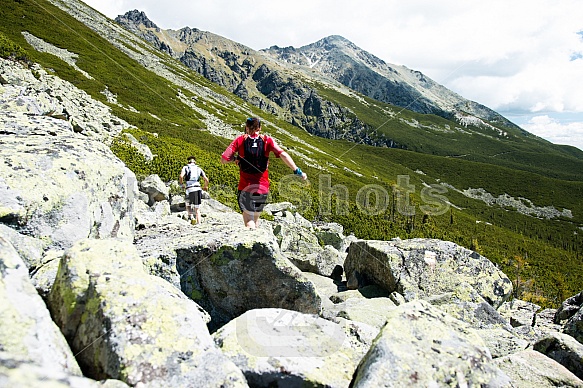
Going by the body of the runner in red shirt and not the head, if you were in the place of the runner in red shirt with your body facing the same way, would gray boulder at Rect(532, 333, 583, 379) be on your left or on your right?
on your right

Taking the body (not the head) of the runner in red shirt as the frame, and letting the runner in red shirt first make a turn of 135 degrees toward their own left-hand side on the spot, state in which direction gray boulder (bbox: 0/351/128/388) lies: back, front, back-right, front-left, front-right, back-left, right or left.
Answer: front-left

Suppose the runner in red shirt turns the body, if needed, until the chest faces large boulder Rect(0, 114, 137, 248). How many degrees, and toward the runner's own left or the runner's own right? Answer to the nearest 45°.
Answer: approximately 135° to the runner's own left

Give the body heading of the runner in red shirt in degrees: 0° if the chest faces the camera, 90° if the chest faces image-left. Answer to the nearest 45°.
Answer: approximately 180°

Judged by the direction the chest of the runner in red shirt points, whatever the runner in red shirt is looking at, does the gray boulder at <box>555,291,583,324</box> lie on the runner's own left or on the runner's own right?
on the runner's own right

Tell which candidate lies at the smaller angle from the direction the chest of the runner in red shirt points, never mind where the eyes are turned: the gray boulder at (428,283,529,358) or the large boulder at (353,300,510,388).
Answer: the gray boulder

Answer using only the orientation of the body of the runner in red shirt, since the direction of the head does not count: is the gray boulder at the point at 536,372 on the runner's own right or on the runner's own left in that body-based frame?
on the runner's own right

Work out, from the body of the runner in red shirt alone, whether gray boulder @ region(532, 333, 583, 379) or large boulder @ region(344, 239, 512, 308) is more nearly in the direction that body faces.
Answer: the large boulder

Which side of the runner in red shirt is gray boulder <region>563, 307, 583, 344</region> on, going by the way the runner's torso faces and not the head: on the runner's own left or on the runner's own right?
on the runner's own right

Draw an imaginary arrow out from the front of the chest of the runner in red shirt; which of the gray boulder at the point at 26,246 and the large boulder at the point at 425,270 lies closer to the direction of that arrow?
the large boulder

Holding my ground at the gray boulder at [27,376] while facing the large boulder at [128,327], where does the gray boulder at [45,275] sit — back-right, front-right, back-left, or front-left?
front-left

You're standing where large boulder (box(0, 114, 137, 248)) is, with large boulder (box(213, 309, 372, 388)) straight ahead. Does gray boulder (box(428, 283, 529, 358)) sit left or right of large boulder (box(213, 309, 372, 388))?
left

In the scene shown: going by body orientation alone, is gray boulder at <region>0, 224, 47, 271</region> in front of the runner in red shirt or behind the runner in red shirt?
behind

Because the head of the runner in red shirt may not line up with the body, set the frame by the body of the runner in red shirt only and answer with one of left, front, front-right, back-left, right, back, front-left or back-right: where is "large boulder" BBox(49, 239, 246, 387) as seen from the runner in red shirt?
back

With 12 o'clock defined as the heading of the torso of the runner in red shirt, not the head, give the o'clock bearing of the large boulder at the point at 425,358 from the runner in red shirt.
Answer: The large boulder is roughly at 5 o'clock from the runner in red shirt.
